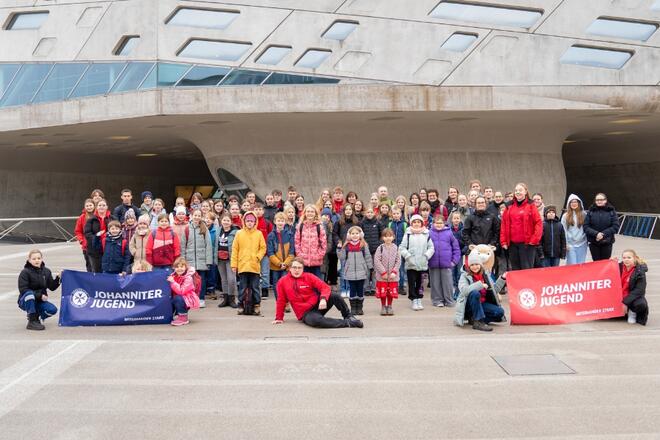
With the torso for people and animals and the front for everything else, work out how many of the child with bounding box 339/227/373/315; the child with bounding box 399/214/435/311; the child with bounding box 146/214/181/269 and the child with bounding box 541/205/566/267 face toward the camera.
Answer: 4

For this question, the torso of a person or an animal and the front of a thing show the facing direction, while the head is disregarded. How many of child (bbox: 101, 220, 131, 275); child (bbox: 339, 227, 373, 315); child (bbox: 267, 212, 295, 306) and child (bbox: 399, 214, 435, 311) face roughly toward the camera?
4

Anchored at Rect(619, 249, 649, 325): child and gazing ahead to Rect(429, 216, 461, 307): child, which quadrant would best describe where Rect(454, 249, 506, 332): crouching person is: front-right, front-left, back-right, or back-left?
front-left

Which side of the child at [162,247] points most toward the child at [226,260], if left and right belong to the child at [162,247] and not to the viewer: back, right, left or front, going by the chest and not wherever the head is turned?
left

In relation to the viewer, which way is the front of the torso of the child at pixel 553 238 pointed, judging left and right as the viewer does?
facing the viewer

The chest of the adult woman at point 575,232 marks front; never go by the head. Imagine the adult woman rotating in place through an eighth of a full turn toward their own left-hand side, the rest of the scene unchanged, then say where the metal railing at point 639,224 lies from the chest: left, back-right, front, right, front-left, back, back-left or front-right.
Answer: back-left

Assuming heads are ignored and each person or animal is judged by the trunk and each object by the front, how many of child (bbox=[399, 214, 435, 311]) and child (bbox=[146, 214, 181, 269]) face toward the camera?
2

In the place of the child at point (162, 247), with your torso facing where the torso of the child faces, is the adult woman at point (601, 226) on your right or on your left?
on your left

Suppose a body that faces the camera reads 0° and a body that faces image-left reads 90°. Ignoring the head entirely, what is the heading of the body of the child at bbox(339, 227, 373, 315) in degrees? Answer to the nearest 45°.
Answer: approximately 0°

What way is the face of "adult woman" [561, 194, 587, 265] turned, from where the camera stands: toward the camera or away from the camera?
toward the camera

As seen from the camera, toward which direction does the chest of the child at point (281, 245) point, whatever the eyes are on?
toward the camera

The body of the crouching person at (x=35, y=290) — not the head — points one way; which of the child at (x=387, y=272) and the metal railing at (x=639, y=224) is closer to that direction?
the child

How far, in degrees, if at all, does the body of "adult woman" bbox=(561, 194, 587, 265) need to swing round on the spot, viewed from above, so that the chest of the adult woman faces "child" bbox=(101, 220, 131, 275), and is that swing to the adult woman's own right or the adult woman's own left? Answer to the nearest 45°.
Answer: approximately 45° to the adult woman's own right

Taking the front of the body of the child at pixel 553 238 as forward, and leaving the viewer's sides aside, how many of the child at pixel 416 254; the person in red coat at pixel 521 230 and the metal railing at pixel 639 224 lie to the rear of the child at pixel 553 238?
1

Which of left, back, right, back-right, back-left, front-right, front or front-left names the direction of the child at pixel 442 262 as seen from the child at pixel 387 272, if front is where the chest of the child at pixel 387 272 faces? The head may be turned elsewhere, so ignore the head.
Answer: back-left

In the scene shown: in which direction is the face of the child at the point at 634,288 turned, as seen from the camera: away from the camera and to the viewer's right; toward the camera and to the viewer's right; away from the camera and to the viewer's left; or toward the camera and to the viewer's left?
toward the camera and to the viewer's left

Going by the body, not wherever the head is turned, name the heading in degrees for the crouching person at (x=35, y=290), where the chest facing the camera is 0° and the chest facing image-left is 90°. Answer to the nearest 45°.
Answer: approximately 315°
